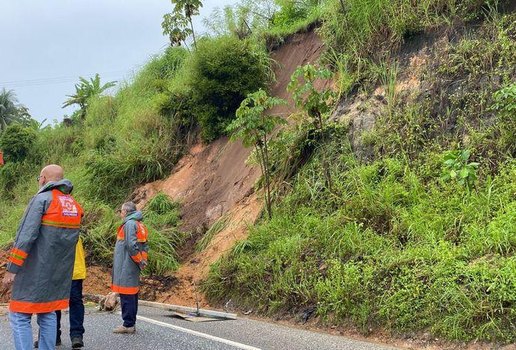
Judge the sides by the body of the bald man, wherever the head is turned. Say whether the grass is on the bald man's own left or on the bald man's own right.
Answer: on the bald man's own right

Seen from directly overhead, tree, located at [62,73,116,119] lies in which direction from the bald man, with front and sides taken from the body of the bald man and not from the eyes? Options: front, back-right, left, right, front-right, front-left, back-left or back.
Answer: front-right

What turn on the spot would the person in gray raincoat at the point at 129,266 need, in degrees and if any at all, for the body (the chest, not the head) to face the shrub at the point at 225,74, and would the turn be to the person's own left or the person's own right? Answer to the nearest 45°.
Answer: approximately 90° to the person's own right

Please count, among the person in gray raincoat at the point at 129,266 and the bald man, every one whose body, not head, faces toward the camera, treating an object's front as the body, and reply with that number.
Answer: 0

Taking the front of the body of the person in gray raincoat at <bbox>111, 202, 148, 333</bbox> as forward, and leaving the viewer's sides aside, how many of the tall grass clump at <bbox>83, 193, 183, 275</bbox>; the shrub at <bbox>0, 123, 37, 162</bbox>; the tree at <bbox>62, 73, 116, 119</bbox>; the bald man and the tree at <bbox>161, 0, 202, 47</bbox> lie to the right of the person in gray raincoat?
4

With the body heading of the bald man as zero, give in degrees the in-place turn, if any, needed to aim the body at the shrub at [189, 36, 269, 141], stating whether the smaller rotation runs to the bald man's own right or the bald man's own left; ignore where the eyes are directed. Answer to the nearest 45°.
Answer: approximately 90° to the bald man's own right

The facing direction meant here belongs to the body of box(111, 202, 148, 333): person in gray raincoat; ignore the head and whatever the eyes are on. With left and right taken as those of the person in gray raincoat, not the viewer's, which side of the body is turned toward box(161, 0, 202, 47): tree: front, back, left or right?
right

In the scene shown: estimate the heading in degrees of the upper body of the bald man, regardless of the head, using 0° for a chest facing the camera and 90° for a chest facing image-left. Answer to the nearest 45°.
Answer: approximately 135°

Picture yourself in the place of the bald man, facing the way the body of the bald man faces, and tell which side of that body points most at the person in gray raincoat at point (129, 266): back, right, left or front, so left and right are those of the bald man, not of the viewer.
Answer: right

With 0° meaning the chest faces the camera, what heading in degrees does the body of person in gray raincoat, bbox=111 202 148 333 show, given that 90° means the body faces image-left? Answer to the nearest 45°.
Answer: approximately 90°
